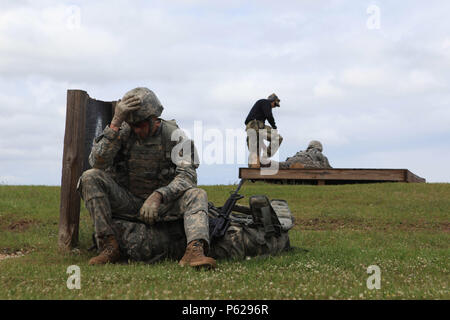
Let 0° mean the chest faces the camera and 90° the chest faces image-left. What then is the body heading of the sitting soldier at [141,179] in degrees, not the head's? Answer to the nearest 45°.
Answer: approximately 0°

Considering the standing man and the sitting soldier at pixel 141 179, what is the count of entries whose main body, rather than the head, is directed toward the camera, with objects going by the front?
1

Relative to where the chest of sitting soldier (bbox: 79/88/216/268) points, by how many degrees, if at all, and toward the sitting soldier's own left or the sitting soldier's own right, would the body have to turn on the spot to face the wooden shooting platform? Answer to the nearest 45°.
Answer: approximately 135° to the sitting soldier's own left

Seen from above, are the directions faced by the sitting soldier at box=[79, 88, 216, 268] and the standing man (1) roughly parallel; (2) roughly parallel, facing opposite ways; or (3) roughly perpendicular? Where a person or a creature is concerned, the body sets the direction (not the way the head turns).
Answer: roughly perpendicular
